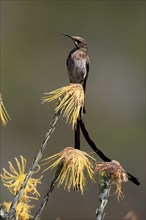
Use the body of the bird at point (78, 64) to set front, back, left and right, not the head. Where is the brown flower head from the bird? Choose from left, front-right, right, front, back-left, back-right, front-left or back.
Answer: front-left

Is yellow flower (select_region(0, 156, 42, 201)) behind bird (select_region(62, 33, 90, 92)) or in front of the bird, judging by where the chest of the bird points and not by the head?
in front

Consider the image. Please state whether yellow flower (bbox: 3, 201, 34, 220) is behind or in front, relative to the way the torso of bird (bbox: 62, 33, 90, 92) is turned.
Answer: in front

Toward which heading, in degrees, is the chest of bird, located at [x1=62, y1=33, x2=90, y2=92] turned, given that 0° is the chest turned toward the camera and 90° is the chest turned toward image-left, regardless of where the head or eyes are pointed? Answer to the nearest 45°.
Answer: approximately 45°
